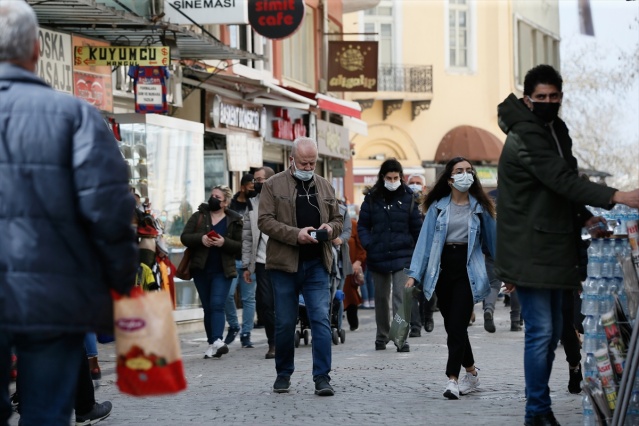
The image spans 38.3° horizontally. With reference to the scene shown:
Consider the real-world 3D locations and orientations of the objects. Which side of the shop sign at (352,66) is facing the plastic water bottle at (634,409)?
front

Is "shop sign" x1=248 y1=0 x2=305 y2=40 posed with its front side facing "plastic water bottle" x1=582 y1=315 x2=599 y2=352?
yes

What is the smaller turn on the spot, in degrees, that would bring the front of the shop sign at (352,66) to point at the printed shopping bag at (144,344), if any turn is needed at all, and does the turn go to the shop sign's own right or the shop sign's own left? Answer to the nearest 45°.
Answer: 0° — it already faces it

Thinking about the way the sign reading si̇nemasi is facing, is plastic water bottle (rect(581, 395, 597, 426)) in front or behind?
in front

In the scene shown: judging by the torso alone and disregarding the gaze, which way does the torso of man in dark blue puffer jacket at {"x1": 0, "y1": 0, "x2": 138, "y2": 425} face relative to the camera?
away from the camera

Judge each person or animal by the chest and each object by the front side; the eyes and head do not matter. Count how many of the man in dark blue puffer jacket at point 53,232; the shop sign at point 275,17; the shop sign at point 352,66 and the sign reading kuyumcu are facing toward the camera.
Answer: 3

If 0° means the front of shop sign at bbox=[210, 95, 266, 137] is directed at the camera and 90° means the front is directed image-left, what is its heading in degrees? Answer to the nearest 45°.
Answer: approximately 315°

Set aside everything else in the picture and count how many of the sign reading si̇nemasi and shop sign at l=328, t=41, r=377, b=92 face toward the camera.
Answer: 2

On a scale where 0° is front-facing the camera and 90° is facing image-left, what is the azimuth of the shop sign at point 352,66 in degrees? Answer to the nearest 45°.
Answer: approximately 0°

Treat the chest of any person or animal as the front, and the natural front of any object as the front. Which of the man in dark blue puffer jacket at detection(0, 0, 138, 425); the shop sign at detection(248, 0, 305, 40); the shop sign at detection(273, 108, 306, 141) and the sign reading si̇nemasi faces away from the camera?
the man in dark blue puffer jacket

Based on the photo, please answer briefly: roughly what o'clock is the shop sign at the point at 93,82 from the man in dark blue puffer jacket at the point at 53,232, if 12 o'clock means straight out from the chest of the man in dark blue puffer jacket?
The shop sign is roughly at 12 o'clock from the man in dark blue puffer jacket.
